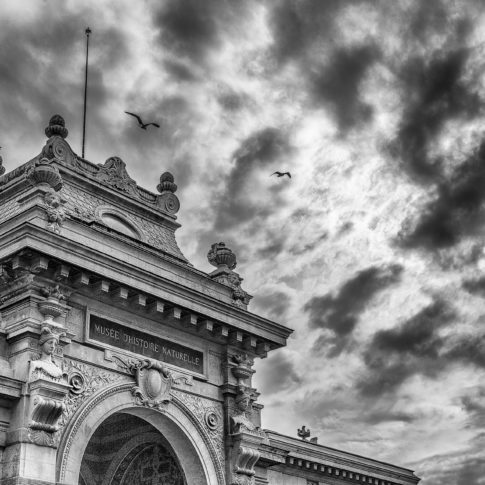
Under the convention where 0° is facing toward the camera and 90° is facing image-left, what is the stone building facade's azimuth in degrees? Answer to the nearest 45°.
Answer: approximately 315°
